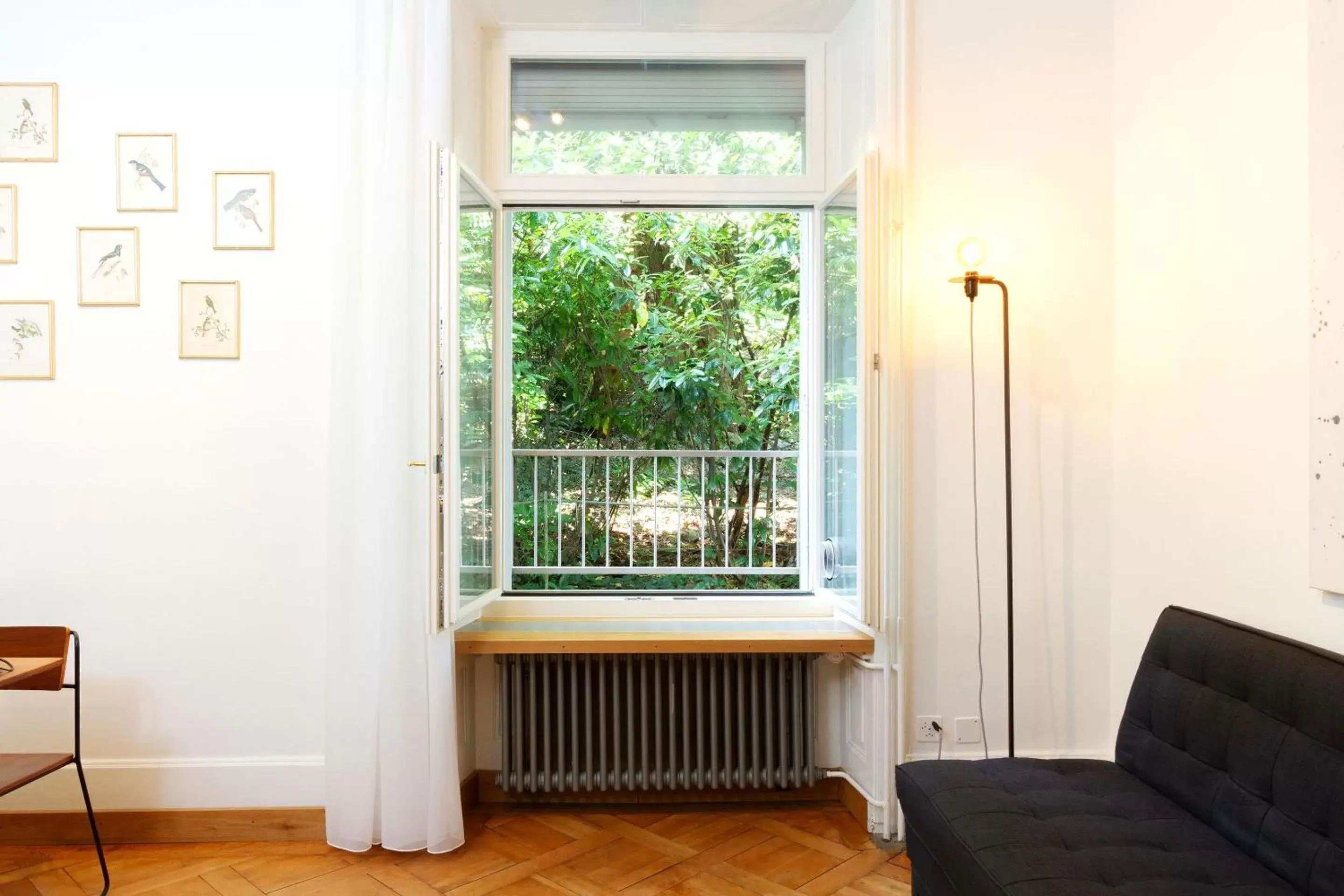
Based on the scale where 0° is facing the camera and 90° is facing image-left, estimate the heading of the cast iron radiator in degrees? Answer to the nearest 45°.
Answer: approximately 0°

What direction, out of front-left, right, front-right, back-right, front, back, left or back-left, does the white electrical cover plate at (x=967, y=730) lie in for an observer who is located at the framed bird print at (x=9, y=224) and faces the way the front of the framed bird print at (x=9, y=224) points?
front-left

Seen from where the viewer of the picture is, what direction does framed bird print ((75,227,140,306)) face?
facing the viewer

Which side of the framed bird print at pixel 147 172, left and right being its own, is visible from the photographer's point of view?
front

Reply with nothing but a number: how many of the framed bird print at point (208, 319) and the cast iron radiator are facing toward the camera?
2

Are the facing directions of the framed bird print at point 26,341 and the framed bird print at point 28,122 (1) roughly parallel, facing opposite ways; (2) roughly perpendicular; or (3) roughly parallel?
roughly parallel

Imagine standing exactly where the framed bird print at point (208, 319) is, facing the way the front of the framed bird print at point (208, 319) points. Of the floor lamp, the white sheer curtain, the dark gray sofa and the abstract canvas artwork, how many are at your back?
0

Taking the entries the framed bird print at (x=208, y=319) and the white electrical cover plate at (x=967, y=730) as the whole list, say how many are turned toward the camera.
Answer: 2

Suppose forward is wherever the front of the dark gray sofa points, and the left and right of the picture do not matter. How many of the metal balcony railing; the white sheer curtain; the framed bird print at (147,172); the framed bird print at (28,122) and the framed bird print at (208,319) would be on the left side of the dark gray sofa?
0

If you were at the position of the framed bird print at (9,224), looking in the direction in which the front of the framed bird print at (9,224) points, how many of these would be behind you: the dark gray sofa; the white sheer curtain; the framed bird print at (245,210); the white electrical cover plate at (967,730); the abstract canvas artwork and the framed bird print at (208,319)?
0

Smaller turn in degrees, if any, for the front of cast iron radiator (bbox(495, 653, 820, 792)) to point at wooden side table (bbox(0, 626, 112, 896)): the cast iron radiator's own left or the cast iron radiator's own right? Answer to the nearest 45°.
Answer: approximately 90° to the cast iron radiator's own right

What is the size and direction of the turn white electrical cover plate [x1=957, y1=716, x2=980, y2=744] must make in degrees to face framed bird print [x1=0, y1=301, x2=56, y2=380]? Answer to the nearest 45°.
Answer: approximately 90° to its right

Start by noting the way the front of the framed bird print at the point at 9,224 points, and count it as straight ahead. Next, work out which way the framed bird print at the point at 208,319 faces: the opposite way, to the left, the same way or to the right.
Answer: the same way

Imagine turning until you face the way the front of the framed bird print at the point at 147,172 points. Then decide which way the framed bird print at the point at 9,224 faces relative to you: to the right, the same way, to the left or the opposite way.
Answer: the same way

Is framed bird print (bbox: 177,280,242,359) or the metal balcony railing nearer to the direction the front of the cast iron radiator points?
the framed bird print

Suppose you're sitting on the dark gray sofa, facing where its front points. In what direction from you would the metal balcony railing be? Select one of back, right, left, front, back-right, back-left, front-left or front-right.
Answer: right
